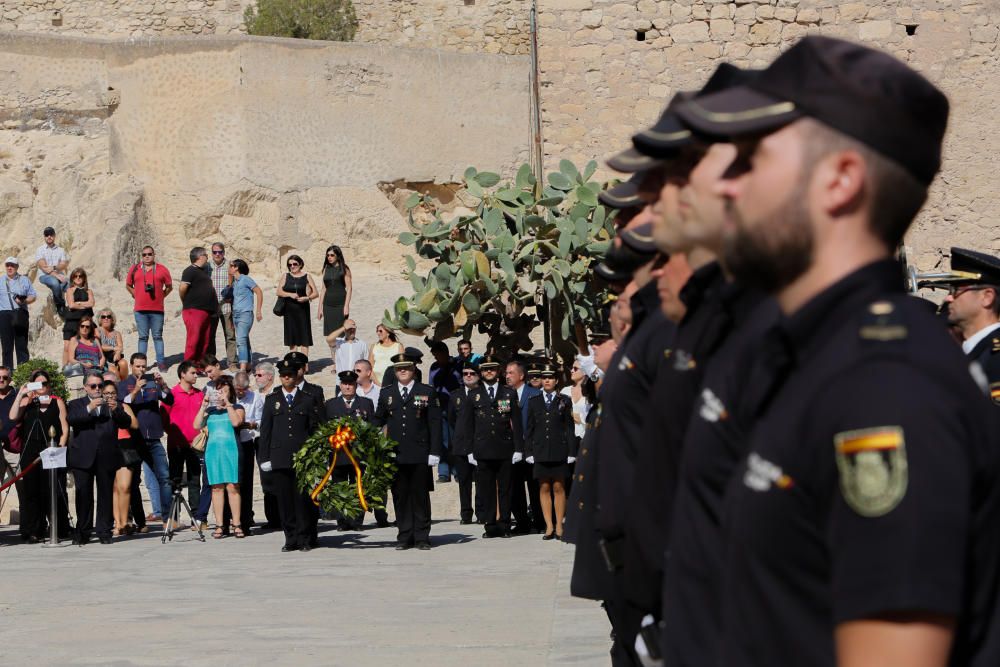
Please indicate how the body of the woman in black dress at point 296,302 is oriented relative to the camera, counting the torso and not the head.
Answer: toward the camera

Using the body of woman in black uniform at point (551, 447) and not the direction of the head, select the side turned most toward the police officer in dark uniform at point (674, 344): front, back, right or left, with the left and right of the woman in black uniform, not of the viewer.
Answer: front

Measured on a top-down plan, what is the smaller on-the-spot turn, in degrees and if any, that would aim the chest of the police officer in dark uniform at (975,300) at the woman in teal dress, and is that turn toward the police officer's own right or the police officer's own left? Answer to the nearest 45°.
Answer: approximately 45° to the police officer's own right

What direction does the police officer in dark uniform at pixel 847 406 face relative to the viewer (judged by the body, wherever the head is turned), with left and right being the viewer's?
facing to the left of the viewer

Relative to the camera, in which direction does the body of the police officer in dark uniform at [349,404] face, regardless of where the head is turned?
toward the camera

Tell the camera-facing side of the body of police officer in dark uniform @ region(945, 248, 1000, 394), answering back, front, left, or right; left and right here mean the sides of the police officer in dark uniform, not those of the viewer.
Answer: left

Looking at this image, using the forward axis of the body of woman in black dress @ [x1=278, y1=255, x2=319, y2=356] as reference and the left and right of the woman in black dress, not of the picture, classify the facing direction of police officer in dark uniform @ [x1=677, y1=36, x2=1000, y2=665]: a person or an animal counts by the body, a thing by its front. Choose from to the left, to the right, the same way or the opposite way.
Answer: to the right

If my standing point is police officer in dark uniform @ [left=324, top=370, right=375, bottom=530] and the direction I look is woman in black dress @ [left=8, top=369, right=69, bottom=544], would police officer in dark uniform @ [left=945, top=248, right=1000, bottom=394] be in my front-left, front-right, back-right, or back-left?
back-left

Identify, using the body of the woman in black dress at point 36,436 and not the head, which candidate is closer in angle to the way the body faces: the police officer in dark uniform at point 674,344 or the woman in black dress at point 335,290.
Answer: the police officer in dark uniform

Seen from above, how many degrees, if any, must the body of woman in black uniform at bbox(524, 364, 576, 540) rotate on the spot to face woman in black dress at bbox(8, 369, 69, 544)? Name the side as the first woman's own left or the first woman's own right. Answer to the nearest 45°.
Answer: approximately 90° to the first woman's own right

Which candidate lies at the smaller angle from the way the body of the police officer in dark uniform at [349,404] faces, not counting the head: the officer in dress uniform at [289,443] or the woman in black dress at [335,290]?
the officer in dress uniform

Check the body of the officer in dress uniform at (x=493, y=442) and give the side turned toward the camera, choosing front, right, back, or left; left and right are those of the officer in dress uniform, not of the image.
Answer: front

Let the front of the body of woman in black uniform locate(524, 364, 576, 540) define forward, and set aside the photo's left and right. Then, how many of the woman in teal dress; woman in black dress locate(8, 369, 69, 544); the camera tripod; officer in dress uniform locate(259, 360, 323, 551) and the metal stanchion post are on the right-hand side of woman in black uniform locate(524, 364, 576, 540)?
5
